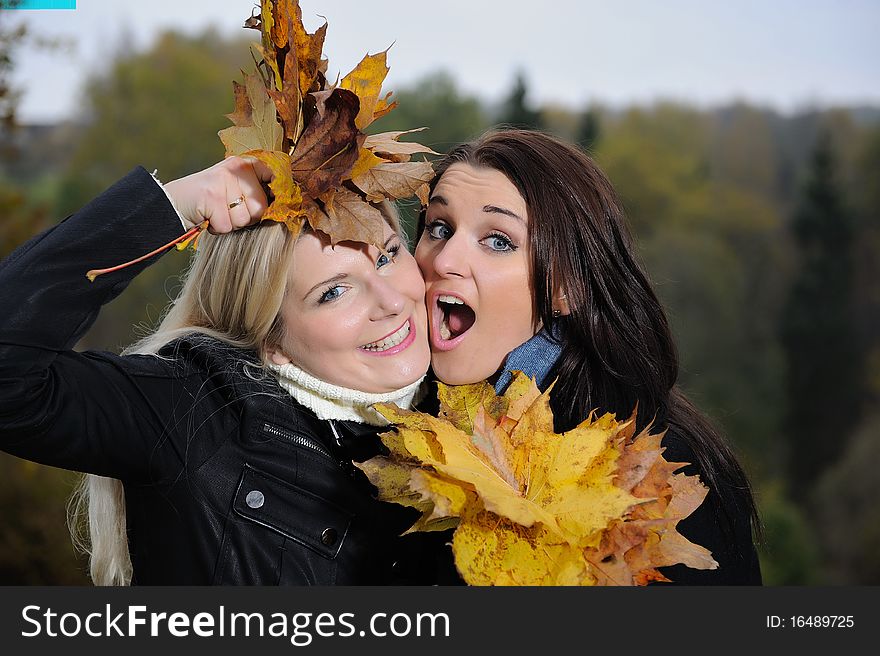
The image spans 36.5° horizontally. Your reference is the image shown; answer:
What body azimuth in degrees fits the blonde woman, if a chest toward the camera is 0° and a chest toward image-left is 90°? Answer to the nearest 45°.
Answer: approximately 315°

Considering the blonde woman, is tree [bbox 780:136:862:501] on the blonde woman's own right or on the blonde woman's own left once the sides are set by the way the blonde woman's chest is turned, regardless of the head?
on the blonde woman's own left

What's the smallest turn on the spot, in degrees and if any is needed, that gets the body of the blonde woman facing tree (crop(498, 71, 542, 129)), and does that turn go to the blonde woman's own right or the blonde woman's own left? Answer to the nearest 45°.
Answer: approximately 135° to the blonde woman's own left

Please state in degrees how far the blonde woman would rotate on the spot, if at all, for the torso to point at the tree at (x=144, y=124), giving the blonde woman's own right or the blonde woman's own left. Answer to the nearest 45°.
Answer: approximately 135° to the blonde woman's own left
